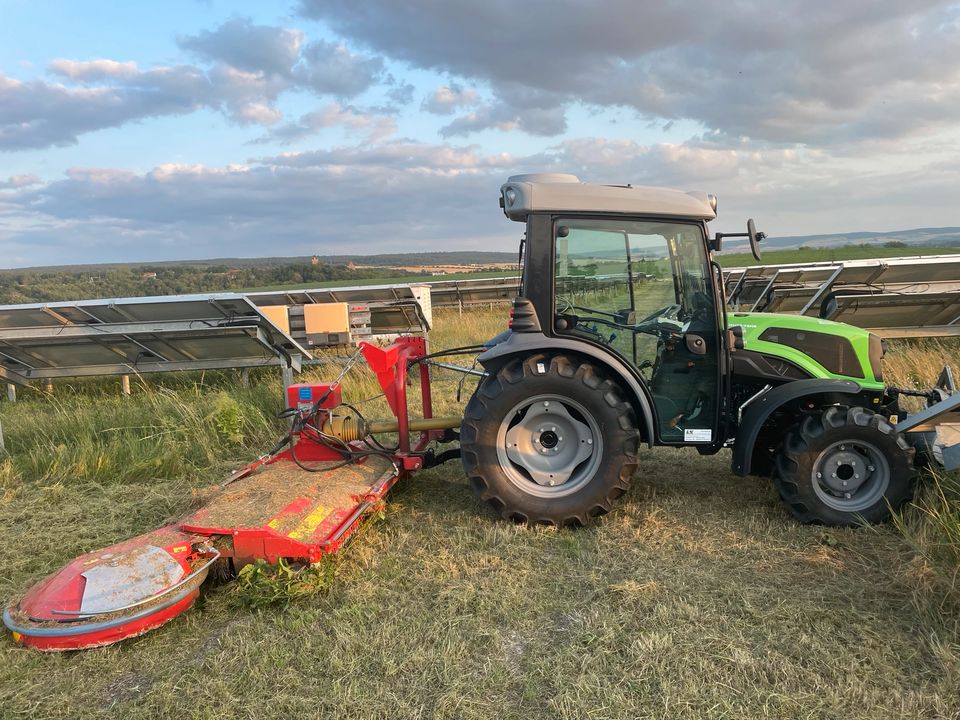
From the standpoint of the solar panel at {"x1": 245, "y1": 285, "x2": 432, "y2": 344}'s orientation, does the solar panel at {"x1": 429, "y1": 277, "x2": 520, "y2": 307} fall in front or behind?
in front

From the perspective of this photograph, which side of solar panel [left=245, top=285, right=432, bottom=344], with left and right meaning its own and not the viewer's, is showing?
back

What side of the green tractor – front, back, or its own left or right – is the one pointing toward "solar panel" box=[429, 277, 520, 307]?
left

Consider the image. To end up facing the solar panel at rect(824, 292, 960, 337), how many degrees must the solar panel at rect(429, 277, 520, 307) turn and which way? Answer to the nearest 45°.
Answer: approximately 135° to its right

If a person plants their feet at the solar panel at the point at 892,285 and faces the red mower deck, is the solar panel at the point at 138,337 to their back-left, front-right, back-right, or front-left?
front-right

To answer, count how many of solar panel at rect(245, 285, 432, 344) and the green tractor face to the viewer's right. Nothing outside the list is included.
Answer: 1

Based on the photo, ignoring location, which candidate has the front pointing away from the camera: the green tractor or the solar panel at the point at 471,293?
the solar panel

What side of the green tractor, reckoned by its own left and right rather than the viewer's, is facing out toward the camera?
right

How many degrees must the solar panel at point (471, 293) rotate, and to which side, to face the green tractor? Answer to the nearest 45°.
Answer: approximately 180°

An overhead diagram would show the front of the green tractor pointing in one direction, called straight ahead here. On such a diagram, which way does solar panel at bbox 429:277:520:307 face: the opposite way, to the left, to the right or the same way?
to the left

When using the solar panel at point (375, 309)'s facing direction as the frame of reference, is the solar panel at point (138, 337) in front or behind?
behind

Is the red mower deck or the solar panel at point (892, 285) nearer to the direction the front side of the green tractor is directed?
the solar panel

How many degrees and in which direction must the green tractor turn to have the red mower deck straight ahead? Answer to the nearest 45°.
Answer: approximately 135° to its right

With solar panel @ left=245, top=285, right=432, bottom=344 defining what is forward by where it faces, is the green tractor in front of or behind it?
behind

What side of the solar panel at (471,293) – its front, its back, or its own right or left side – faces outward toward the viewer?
back

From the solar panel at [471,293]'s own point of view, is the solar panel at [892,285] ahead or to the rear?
to the rear

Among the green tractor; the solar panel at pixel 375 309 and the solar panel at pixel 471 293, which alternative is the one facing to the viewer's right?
the green tractor

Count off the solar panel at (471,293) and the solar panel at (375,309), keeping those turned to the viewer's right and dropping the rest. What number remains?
0
